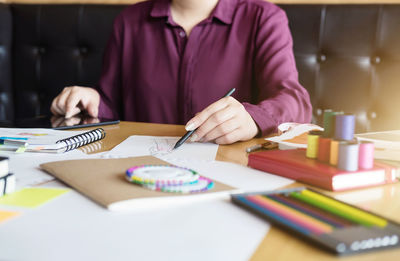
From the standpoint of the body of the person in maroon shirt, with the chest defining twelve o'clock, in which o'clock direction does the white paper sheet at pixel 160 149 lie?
The white paper sheet is roughly at 12 o'clock from the person in maroon shirt.

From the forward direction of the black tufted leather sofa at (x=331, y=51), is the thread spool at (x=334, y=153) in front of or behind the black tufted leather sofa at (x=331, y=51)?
in front

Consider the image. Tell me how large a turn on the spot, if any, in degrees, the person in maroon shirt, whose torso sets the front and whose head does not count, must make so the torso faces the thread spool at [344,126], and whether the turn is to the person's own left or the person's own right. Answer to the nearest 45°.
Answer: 0° — they already face it

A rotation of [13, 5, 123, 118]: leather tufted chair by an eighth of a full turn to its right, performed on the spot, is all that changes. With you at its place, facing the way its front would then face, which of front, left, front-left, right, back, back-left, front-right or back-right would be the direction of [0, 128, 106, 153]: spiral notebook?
front-left

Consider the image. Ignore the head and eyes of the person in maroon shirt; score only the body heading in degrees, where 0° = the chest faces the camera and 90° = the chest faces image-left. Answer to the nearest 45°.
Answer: approximately 0°

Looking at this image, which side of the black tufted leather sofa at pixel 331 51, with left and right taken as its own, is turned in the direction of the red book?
front

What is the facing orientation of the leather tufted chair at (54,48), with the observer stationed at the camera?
facing the viewer

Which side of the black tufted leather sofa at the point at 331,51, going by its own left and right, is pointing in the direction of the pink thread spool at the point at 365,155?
front
